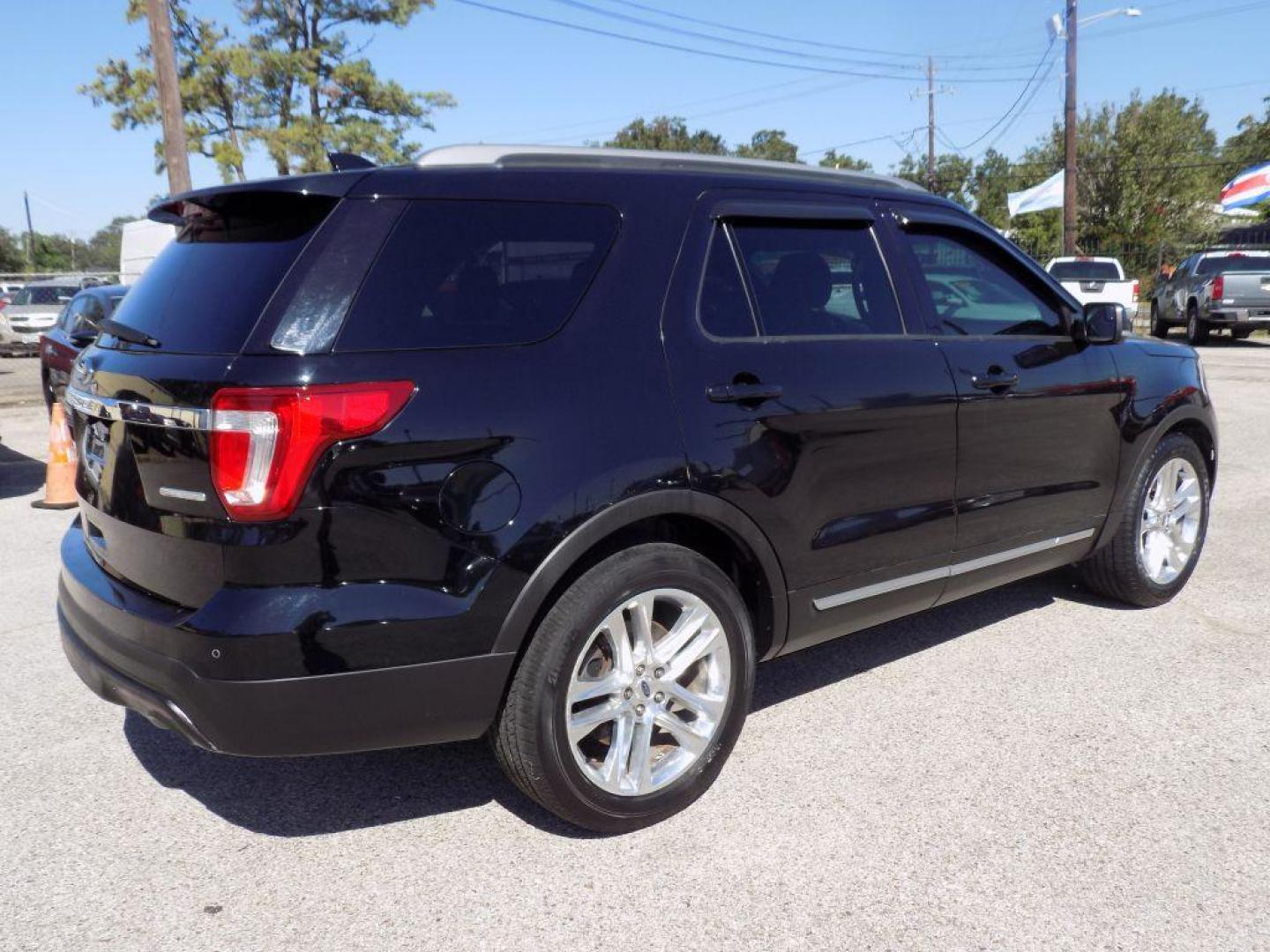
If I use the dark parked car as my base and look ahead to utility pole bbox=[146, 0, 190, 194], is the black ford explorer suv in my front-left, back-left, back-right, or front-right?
back-right

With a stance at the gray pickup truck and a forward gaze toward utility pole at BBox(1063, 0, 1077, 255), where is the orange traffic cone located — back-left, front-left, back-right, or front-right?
back-left

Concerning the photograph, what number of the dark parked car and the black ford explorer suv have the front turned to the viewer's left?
0

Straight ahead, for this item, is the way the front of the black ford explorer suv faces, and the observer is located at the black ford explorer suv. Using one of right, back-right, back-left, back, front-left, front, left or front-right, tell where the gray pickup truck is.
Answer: front

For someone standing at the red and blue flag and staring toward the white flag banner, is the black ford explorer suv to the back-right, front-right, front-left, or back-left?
front-left

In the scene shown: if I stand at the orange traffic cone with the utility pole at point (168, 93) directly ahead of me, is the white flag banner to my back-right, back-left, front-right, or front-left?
front-right

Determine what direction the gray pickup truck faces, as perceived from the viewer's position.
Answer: facing away from the viewer and to the left of the viewer

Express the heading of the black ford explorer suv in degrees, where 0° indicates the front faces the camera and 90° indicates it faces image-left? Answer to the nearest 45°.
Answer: approximately 225°

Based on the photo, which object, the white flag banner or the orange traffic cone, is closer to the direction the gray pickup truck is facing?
the white flag banner

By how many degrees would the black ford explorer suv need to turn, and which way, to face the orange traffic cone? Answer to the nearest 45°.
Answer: approximately 90° to its left

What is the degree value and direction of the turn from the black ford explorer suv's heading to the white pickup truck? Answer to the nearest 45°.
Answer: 0° — it already faces it

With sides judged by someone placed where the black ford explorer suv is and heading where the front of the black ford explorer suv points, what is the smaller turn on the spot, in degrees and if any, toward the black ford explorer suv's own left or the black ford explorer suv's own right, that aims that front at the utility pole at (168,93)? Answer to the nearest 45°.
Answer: approximately 90° to the black ford explorer suv's own left
